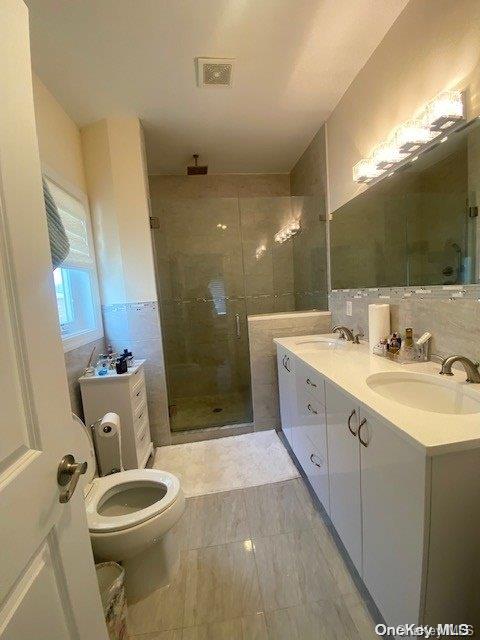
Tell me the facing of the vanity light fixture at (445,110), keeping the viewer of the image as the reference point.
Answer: facing the viewer and to the left of the viewer

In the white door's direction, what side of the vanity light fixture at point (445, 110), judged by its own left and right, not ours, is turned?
front

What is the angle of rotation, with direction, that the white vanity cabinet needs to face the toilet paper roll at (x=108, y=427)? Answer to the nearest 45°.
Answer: approximately 45° to its right

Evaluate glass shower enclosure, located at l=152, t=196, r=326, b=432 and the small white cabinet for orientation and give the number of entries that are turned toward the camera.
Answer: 1

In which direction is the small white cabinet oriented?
to the viewer's right

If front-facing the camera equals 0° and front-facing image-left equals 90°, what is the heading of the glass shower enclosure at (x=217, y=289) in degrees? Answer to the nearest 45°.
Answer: approximately 0°

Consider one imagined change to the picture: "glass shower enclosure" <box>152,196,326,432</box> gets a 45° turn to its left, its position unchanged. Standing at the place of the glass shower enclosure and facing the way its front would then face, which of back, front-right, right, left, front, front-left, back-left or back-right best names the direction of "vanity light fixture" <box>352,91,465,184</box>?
front

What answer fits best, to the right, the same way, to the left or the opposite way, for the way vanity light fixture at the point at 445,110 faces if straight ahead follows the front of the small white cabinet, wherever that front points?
the opposite way

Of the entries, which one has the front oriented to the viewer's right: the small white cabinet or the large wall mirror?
the small white cabinet

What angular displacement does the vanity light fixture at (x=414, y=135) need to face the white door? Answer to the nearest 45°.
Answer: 0° — it already faces it

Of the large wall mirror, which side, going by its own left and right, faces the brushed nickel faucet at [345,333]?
right

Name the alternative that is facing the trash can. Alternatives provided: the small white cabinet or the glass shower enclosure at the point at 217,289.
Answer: the glass shower enclosure

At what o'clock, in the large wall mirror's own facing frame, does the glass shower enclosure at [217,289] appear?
The glass shower enclosure is roughly at 2 o'clock from the large wall mirror.

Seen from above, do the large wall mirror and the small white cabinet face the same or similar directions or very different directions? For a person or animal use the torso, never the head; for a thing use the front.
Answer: very different directions

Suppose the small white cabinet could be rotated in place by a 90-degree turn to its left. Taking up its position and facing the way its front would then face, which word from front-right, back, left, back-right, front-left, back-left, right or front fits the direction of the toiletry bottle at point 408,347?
back-right

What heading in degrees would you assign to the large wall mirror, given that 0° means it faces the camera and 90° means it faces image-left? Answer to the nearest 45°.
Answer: approximately 45°
